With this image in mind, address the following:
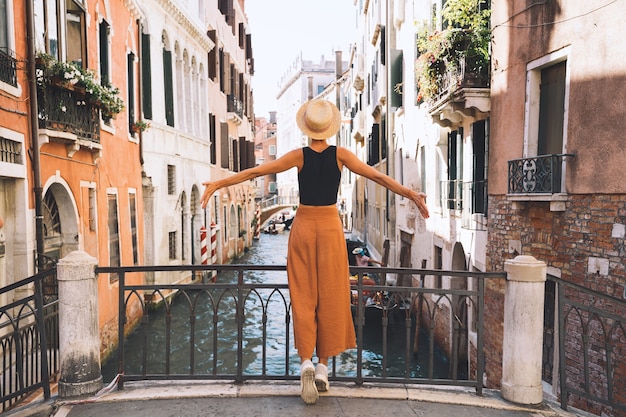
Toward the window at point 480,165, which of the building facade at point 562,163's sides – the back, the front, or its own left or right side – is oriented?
right

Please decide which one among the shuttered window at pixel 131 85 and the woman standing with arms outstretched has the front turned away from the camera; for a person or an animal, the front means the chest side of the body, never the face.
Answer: the woman standing with arms outstretched

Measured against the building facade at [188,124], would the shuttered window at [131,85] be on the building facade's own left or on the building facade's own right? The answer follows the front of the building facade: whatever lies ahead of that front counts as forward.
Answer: on the building facade's own right

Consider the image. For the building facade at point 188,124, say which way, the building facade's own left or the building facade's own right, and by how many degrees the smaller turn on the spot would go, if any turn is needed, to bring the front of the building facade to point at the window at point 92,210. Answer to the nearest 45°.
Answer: approximately 45° to the building facade's own right

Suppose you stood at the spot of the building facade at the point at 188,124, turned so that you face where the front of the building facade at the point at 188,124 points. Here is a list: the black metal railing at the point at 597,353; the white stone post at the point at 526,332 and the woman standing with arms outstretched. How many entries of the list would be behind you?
0

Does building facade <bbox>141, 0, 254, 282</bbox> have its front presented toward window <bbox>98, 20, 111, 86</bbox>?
no

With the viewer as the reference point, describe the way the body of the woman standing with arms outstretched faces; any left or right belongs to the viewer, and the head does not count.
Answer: facing away from the viewer

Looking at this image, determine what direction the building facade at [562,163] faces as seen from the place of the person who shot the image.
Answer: facing the viewer and to the left of the viewer

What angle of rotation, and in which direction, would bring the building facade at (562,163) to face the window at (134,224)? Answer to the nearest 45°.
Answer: approximately 45° to its right

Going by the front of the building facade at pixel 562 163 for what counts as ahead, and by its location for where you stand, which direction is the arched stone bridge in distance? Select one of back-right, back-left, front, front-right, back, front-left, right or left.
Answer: right

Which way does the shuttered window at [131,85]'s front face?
to the viewer's right

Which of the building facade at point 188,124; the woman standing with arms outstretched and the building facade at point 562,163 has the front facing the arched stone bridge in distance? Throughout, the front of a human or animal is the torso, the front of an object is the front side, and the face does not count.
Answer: the woman standing with arms outstretched

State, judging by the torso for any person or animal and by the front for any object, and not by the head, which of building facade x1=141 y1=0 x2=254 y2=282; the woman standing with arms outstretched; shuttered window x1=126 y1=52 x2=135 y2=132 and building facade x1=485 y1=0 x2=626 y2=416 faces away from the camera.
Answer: the woman standing with arms outstretched

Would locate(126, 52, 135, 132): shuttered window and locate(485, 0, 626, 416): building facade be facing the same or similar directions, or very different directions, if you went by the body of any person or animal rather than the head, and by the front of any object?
very different directions

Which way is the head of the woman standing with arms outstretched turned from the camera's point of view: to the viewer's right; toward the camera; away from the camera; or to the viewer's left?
away from the camera

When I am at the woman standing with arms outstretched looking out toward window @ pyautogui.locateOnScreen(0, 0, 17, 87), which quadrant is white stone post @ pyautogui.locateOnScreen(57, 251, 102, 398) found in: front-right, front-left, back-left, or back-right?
front-left

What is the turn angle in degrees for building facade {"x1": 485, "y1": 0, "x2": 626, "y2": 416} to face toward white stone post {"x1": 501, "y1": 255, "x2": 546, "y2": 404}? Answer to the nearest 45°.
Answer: approximately 45° to its left

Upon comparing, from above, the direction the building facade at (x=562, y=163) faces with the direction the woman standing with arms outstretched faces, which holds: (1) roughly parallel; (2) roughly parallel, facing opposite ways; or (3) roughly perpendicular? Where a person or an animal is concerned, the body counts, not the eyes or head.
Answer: roughly perpendicular

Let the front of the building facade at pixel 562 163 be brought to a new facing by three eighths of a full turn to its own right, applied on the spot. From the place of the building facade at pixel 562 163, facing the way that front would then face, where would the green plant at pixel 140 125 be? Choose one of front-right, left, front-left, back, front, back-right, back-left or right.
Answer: left
